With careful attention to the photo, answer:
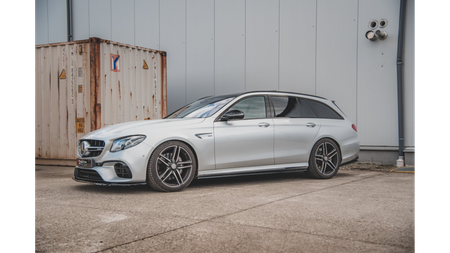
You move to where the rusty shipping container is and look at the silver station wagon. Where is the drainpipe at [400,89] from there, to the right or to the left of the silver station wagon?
left

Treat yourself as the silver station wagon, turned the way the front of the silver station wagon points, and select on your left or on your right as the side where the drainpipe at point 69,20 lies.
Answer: on your right

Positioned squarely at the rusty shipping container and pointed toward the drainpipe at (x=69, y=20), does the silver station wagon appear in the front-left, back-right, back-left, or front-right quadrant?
back-right

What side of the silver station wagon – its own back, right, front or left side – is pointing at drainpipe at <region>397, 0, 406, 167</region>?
back

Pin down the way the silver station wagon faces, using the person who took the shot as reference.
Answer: facing the viewer and to the left of the viewer

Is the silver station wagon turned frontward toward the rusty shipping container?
no
